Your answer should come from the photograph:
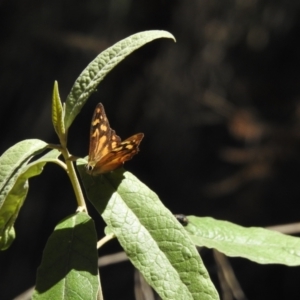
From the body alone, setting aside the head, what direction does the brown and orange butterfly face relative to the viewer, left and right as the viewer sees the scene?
facing the viewer and to the left of the viewer
